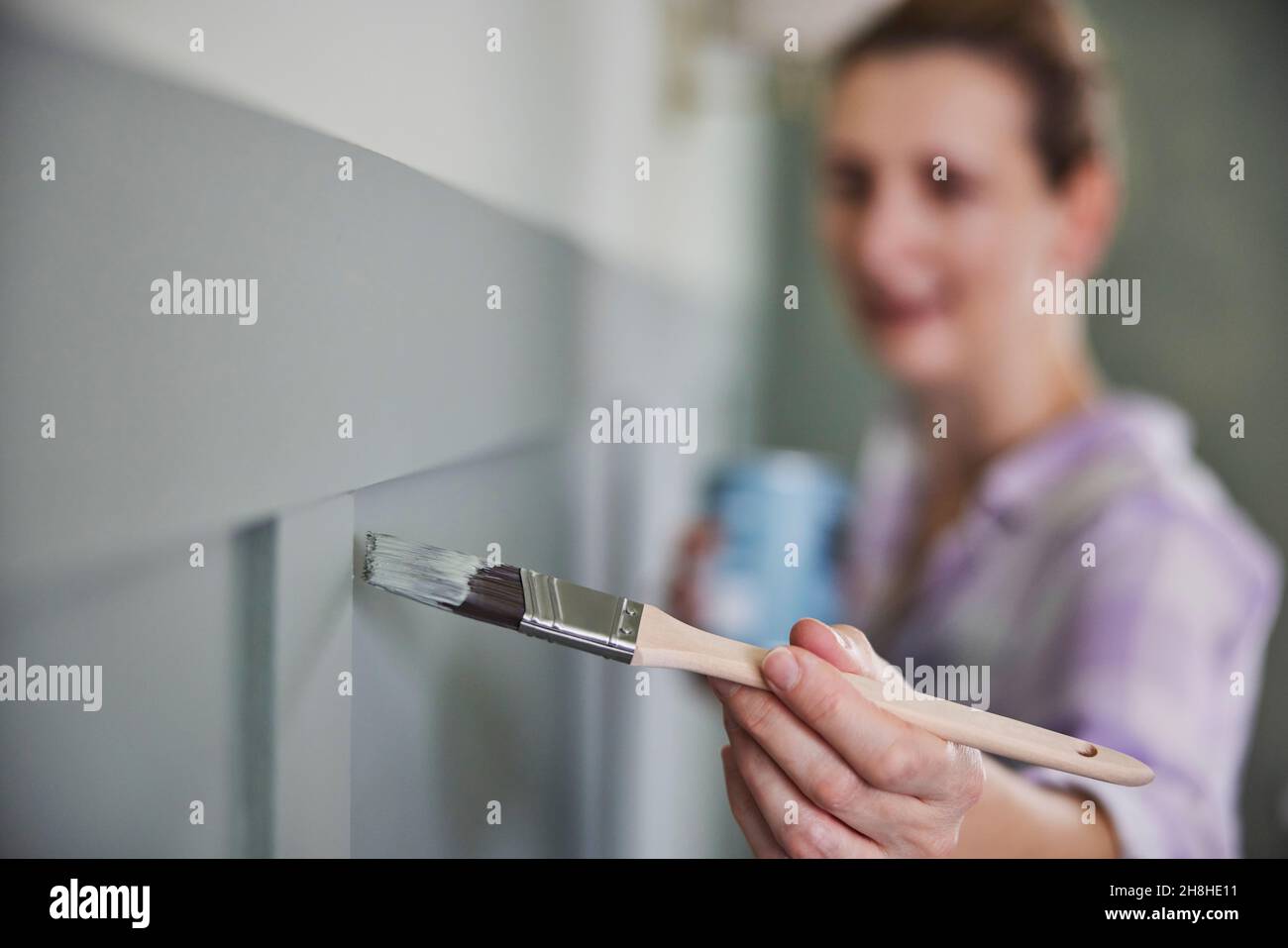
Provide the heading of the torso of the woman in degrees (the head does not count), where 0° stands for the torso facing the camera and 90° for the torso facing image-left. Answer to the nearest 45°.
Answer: approximately 45°
